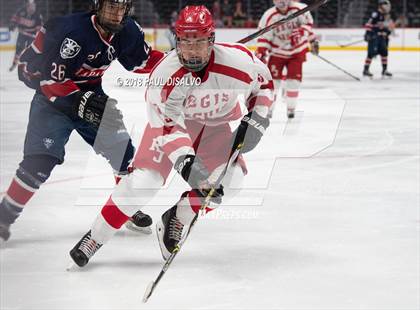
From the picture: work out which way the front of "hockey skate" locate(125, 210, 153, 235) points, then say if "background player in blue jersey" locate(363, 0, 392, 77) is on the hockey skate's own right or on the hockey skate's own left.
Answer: on the hockey skate's own left

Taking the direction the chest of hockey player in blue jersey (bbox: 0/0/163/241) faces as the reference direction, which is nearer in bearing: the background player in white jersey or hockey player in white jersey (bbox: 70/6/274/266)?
the hockey player in white jersey

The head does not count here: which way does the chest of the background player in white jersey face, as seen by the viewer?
toward the camera

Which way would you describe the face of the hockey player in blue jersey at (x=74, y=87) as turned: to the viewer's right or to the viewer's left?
to the viewer's right

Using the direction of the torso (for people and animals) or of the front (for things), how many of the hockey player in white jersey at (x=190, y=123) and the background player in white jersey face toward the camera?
2

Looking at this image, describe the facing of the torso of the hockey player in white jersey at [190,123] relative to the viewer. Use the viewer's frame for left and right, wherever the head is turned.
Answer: facing the viewer

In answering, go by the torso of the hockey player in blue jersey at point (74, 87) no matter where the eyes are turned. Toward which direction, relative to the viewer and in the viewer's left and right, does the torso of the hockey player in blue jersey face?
facing the viewer and to the right of the viewer

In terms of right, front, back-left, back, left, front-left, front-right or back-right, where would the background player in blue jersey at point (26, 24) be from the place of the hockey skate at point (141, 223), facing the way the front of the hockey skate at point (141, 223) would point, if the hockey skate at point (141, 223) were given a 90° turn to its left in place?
front-left

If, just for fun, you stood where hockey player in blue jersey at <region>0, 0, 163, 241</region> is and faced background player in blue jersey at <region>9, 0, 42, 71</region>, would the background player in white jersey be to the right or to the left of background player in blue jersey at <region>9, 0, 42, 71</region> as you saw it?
right
